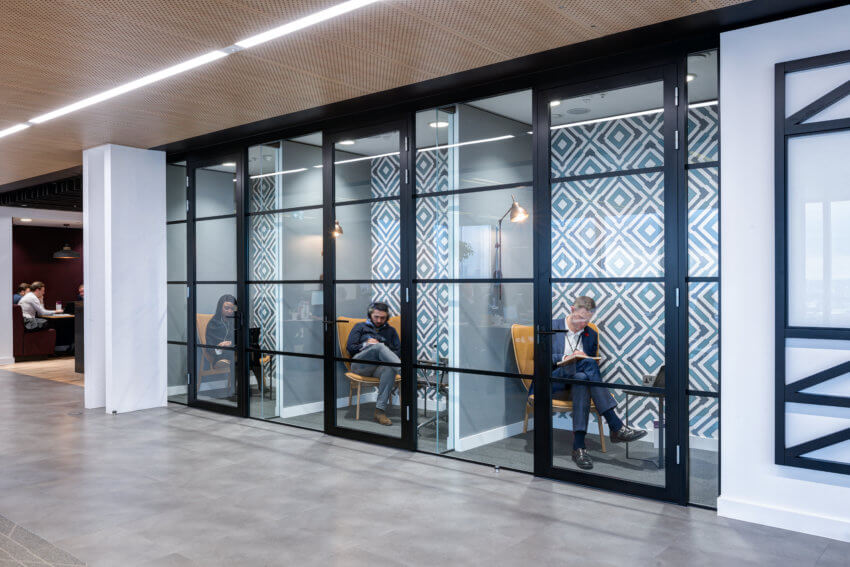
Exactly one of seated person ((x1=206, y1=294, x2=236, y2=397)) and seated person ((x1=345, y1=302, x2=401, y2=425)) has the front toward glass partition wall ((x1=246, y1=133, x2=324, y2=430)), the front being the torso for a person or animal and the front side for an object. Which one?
seated person ((x1=206, y1=294, x2=236, y2=397))

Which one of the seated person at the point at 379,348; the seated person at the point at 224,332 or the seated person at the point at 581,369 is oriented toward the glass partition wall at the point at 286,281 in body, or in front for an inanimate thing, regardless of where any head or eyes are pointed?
the seated person at the point at 224,332

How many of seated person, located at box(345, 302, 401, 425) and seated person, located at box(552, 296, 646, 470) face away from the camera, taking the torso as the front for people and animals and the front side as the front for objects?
0

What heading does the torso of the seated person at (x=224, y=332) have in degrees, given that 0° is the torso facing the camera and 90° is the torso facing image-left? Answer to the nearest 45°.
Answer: approximately 315°

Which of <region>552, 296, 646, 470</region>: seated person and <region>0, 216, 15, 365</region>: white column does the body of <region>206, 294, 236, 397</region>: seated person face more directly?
the seated person

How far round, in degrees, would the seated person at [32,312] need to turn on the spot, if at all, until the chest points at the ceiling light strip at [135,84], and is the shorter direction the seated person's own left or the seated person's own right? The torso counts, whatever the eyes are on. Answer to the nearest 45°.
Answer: approximately 90° to the seated person's own right

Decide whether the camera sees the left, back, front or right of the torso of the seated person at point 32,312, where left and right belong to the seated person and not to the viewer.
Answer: right
